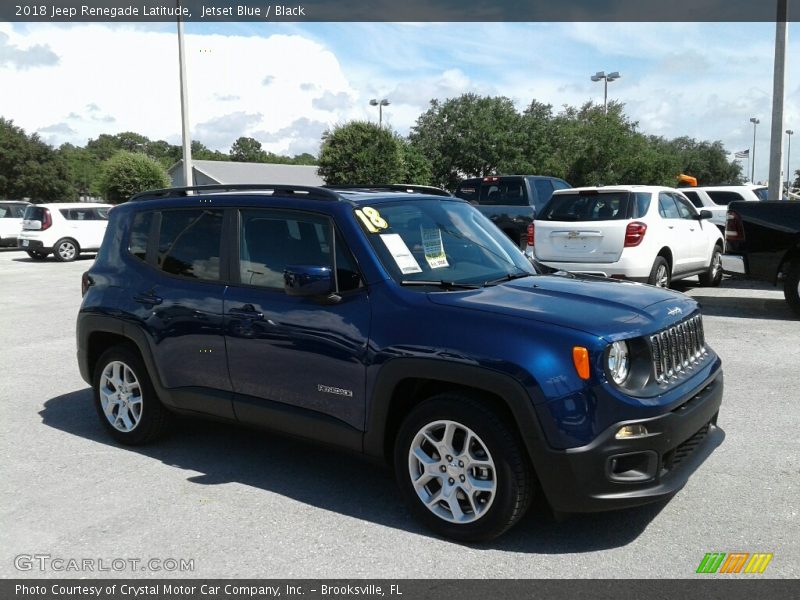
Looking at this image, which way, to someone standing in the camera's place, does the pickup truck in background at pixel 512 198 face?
facing away from the viewer and to the right of the viewer

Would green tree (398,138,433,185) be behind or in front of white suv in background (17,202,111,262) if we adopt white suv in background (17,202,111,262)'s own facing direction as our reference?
in front

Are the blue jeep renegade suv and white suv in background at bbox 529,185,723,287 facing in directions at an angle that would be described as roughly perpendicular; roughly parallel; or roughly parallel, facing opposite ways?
roughly perpendicular

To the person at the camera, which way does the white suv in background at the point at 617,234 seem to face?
facing away from the viewer and to the right of the viewer

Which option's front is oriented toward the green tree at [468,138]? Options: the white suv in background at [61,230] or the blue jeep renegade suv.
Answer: the white suv in background

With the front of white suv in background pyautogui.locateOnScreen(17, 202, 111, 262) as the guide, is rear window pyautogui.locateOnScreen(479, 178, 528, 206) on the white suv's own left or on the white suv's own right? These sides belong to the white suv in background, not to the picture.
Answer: on the white suv's own right

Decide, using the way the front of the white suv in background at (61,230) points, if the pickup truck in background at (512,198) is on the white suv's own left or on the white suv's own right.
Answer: on the white suv's own right

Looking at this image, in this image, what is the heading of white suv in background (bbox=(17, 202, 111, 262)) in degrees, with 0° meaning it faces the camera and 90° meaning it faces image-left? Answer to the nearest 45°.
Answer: approximately 225°

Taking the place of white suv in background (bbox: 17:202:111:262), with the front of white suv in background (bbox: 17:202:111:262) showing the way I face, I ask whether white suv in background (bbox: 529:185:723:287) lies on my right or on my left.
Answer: on my right

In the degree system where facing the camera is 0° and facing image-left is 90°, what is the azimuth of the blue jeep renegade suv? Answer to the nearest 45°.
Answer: approximately 315°

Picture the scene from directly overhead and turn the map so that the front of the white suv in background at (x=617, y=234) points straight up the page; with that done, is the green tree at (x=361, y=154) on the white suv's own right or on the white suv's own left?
on the white suv's own left

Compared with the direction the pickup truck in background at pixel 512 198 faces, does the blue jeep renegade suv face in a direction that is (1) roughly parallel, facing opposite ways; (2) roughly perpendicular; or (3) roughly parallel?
roughly perpendicular
